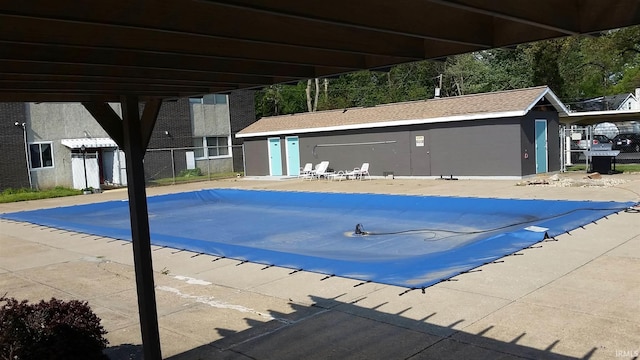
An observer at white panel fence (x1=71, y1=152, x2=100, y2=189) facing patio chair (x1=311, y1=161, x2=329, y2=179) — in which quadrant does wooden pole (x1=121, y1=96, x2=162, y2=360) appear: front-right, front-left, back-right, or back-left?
front-right

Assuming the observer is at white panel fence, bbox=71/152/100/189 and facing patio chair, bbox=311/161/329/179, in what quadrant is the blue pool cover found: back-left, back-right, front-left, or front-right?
front-right

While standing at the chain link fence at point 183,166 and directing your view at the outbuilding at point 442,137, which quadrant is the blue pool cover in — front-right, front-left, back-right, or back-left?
front-right

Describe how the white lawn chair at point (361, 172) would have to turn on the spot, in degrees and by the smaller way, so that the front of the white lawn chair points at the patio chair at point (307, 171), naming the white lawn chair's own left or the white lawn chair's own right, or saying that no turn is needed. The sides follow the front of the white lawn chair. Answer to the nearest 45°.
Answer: approximately 45° to the white lawn chair's own right

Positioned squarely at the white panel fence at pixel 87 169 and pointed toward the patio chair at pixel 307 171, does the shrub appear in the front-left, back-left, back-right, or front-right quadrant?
front-right

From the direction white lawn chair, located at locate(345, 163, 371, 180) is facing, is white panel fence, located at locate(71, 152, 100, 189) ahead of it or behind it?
ahead

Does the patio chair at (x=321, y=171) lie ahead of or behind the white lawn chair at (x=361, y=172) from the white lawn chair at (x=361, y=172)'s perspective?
ahead
